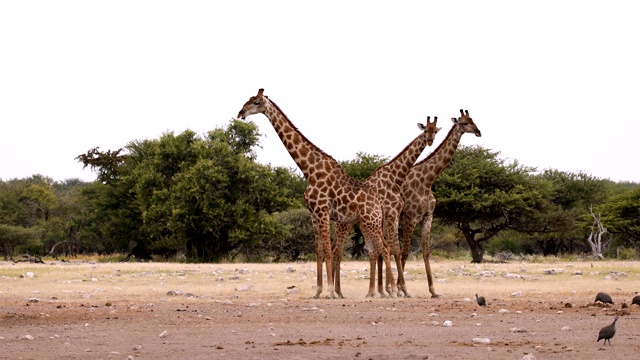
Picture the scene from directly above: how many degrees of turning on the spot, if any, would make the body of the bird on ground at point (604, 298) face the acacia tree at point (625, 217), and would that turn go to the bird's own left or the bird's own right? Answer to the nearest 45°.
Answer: approximately 90° to the bird's own left

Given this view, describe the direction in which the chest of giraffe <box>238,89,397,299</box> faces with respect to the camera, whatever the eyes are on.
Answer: to the viewer's left

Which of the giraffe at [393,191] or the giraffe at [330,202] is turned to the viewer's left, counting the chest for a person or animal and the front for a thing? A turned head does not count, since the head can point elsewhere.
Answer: the giraffe at [330,202]

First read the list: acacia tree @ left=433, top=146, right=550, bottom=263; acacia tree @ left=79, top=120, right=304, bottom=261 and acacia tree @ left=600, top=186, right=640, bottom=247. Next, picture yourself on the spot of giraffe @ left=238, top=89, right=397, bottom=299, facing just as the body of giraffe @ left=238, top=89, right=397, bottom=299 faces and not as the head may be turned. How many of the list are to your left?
0

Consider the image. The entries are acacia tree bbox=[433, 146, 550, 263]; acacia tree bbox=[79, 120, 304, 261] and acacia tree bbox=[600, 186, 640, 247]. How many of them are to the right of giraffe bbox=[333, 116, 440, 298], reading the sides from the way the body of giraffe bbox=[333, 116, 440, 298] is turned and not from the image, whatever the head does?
0

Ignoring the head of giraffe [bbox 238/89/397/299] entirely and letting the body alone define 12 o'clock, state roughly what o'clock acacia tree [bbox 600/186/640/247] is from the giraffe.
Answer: The acacia tree is roughly at 4 o'clock from the giraffe.

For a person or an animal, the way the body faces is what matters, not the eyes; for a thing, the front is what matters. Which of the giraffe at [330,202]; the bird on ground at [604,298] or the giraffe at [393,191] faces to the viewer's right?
the giraffe at [393,191]

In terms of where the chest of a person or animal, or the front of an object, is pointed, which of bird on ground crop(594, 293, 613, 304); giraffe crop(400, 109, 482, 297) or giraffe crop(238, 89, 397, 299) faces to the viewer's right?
giraffe crop(400, 109, 482, 297)

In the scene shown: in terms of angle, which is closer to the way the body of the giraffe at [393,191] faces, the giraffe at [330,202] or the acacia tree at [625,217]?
the acacia tree

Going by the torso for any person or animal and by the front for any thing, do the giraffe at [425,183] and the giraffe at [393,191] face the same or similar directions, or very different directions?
same or similar directions

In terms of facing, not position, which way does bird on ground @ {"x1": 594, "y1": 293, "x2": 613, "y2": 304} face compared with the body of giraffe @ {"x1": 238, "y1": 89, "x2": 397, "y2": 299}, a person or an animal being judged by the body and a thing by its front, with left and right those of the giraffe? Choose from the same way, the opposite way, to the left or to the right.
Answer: the same way

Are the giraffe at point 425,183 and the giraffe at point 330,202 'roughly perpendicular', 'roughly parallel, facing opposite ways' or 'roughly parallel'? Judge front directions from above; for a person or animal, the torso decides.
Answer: roughly parallel, facing opposite ways

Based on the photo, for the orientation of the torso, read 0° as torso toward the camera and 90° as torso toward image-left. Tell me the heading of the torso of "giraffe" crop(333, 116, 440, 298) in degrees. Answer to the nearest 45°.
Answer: approximately 270°

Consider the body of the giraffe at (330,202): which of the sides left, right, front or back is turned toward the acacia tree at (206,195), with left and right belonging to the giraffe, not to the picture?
right

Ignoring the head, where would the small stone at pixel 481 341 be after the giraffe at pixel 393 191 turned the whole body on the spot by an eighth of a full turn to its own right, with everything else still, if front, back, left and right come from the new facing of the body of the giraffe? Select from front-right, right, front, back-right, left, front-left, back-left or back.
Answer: front-right
